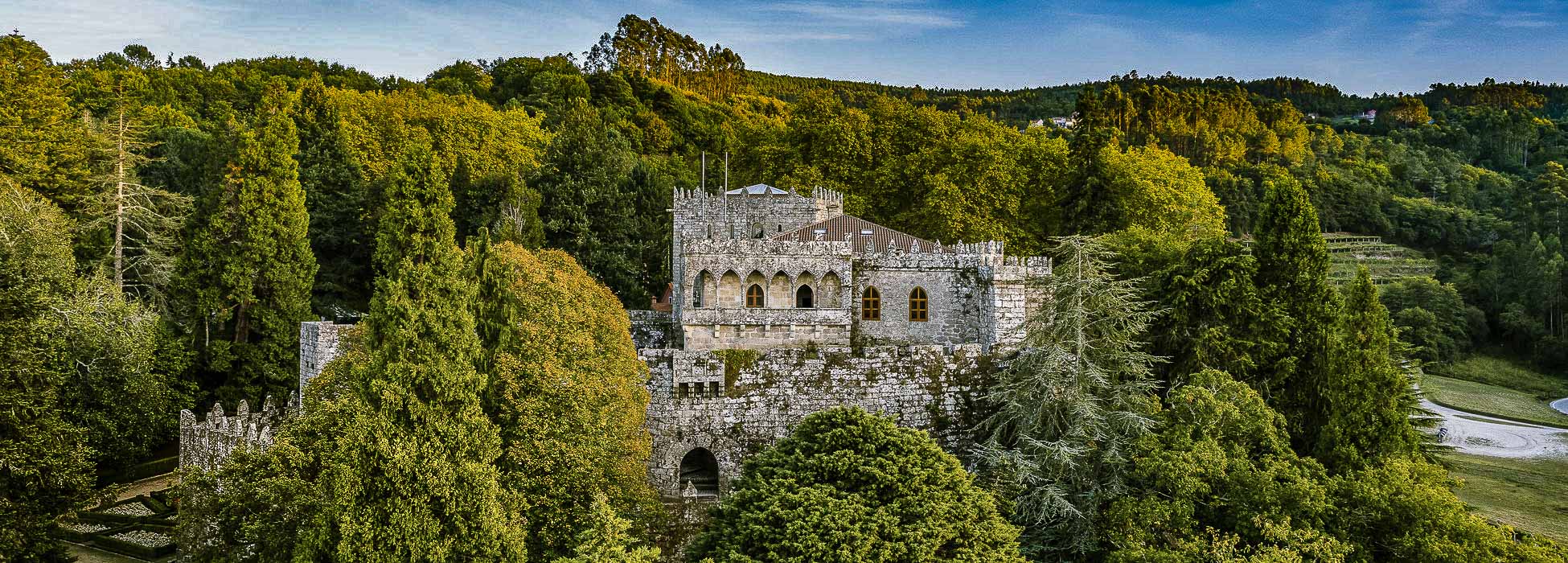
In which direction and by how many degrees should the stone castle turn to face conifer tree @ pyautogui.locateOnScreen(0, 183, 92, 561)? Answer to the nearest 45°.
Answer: approximately 90° to its right

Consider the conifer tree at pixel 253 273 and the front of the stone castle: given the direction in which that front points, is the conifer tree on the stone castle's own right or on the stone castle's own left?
on the stone castle's own right

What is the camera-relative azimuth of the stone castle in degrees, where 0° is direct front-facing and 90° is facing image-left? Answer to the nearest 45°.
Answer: approximately 0°

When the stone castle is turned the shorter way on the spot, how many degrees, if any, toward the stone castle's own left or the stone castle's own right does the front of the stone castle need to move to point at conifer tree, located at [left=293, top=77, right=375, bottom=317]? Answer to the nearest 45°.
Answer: approximately 135° to the stone castle's own right

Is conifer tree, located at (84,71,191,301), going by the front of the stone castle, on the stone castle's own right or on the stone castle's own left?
on the stone castle's own right

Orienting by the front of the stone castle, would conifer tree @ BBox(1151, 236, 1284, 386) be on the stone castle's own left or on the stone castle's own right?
on the stone castle's own left

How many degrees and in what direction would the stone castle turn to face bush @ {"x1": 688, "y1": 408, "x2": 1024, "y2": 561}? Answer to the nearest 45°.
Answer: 0° — it already faces it

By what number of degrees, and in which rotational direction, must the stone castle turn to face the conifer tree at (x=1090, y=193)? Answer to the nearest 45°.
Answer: approximately 90° to its left

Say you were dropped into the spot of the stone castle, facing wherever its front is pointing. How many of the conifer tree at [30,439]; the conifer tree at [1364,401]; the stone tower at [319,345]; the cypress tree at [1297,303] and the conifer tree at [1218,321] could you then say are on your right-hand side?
2

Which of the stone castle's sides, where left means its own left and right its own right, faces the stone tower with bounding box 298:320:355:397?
right

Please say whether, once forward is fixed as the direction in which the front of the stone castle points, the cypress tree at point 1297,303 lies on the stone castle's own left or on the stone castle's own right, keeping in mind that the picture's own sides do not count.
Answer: on the stone castle's own left

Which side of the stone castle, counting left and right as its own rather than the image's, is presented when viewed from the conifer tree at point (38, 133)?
right
